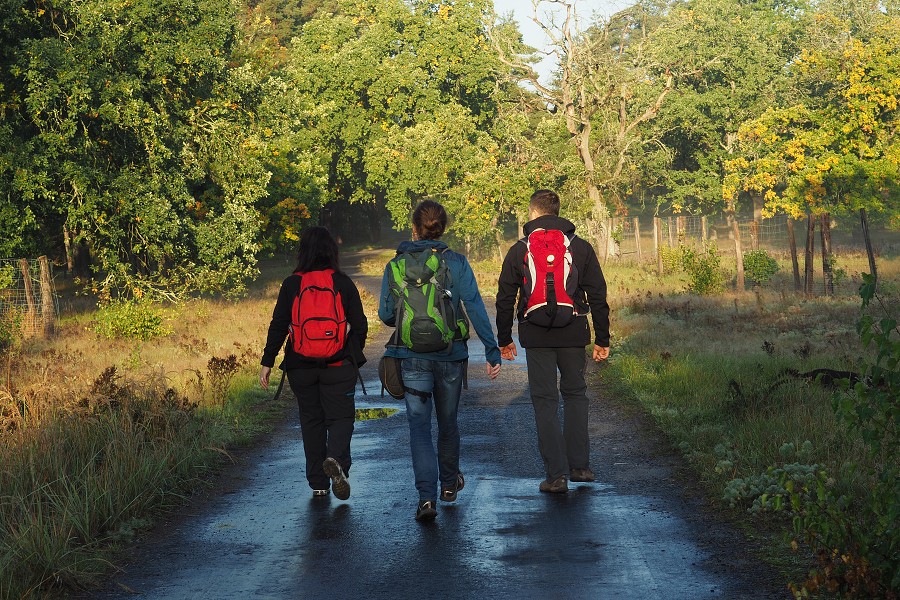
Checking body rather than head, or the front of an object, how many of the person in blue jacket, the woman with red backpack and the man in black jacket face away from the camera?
3

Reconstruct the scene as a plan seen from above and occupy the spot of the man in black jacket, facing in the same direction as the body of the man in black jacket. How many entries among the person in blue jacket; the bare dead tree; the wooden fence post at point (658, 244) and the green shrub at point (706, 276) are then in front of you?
3

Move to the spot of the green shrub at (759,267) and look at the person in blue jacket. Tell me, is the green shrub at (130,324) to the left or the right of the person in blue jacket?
right

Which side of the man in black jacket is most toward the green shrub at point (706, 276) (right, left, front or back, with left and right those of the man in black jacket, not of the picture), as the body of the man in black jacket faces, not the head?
front

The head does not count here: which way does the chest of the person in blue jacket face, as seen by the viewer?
away from the camera

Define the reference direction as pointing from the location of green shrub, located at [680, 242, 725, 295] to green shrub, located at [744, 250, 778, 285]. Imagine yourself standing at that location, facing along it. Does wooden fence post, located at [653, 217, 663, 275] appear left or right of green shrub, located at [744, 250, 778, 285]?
left

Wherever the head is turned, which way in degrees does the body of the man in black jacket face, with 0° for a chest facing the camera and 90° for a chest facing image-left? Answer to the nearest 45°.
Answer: approximately 180°

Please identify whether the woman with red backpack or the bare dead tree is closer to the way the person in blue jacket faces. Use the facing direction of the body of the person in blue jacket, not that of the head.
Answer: the bare dead tree

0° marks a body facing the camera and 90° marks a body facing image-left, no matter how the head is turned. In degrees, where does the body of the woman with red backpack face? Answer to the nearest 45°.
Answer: approximately 180°

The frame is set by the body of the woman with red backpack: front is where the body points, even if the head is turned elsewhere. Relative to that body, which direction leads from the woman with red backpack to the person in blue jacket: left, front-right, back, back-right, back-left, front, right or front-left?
back-right

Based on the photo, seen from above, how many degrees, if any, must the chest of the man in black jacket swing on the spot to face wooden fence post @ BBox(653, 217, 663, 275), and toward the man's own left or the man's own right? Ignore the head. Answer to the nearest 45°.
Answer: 0° — they already face it

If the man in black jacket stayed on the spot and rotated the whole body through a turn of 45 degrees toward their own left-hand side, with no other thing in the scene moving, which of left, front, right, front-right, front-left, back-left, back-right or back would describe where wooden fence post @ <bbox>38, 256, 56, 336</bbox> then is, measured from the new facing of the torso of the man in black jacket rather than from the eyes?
front

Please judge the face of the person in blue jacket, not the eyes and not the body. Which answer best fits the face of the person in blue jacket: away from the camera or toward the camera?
away from the camera

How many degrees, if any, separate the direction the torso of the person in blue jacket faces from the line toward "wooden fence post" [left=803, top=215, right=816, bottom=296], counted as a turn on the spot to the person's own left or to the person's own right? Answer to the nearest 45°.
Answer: approximately 45° to the person's own right
